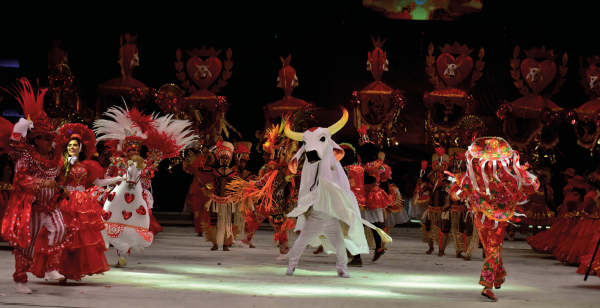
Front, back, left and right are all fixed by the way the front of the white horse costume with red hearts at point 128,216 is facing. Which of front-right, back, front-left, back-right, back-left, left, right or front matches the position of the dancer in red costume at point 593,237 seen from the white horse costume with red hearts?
left

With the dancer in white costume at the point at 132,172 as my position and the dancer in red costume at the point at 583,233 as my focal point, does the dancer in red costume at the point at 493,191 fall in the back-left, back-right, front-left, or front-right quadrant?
front-right

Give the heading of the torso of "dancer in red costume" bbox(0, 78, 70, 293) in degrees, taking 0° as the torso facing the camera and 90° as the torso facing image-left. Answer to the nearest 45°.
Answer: approximately 315°

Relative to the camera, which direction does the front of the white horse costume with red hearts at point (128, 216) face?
toward the camera

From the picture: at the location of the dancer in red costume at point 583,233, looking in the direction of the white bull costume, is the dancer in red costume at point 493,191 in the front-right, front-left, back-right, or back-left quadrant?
front-left

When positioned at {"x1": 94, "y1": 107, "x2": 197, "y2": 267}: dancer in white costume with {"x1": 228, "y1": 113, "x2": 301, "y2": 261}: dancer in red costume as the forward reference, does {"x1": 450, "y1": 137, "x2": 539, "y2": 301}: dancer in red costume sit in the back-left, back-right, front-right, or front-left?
front-right

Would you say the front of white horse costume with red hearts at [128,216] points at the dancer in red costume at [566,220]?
no
